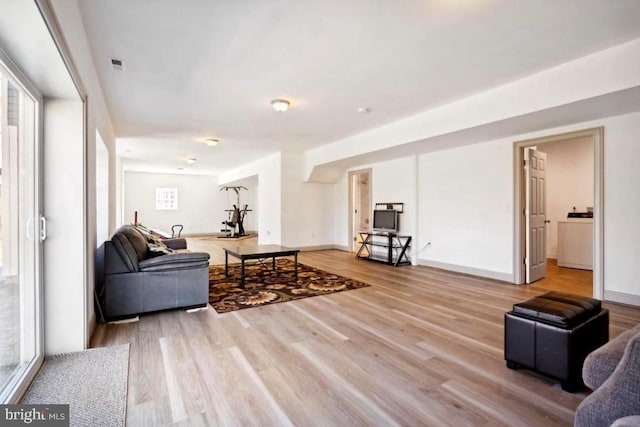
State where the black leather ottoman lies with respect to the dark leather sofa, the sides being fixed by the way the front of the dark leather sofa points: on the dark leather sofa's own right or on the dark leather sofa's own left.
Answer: on the dark leather sofa's own right

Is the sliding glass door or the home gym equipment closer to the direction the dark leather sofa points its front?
the home gym equipment

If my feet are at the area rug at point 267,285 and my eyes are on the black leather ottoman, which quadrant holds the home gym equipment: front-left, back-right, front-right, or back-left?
back-left

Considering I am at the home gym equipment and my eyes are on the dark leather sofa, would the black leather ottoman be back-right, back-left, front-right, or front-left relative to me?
front-left

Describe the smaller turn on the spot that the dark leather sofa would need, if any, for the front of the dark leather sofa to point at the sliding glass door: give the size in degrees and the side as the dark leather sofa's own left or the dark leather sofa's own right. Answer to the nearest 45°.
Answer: approximately 135° to the dark leather sofa's own right

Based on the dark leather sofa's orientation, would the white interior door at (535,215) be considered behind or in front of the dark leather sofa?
in front

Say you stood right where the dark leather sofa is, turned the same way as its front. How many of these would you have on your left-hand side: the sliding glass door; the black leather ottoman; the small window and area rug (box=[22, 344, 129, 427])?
1

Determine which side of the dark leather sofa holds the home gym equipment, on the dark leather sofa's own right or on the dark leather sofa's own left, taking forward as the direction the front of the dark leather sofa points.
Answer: on the dark leather sofa's own left

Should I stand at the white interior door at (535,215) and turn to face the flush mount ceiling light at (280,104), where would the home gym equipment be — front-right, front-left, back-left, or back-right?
front-right

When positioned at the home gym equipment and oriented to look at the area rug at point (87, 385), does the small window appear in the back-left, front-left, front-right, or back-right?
back-right

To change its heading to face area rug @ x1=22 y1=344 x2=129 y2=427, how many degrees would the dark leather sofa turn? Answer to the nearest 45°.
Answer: approximately 90° to its right

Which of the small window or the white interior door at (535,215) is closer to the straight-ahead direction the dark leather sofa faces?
the white interior door

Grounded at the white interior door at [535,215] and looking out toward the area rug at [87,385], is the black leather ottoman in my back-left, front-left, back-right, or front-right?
front-left

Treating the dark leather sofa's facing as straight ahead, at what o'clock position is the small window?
The small window is roughly at 9 o'clock from the dark leather sofa.

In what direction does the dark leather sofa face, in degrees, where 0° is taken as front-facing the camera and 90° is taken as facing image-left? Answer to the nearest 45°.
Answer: approximately 270°
